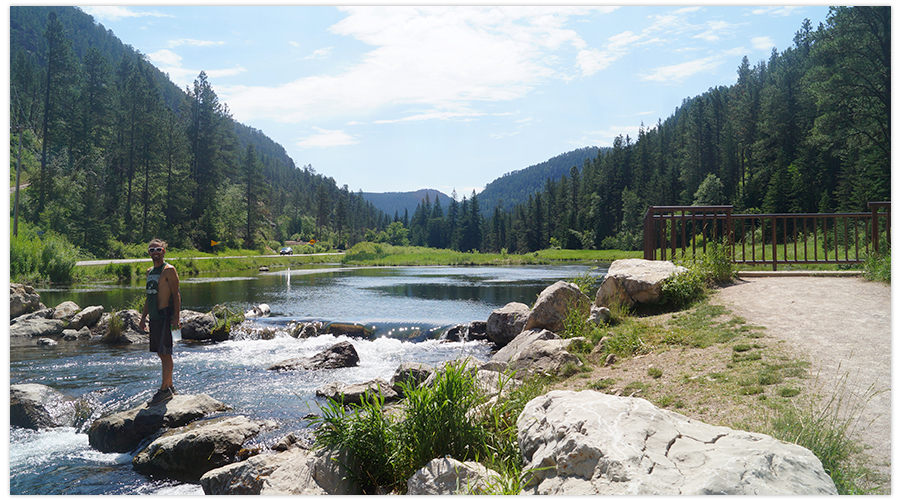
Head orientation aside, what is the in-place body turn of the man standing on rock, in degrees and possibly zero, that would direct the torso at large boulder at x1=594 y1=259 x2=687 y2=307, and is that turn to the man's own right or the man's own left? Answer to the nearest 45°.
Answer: approximately 135° to the man's own left

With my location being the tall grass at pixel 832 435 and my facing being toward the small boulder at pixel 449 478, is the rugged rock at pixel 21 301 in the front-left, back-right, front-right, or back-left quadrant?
front-right

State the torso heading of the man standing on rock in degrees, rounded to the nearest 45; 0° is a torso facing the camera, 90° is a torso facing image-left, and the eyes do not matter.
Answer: approximately 45°

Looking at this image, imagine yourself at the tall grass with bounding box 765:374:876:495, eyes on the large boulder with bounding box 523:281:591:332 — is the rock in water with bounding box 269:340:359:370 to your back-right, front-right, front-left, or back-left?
front-left

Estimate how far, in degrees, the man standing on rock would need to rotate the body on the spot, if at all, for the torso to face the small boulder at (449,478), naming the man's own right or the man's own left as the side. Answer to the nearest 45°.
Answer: approximately 45° to the man's own left

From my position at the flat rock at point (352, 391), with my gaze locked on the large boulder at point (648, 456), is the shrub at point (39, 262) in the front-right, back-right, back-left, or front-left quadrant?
back-right

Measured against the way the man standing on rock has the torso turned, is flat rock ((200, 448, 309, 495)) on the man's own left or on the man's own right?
on the man's own left

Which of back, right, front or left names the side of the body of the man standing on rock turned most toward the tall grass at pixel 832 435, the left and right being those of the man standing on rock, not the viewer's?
left

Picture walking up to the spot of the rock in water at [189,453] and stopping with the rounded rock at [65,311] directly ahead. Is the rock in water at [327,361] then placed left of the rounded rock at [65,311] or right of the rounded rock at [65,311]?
right

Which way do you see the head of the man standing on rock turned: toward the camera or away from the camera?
toward the camera

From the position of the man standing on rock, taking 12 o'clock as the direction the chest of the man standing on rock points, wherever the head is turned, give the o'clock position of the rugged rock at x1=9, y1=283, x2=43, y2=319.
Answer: The rugged rock is roughly at 4 o'clock from the man standing on rock.
